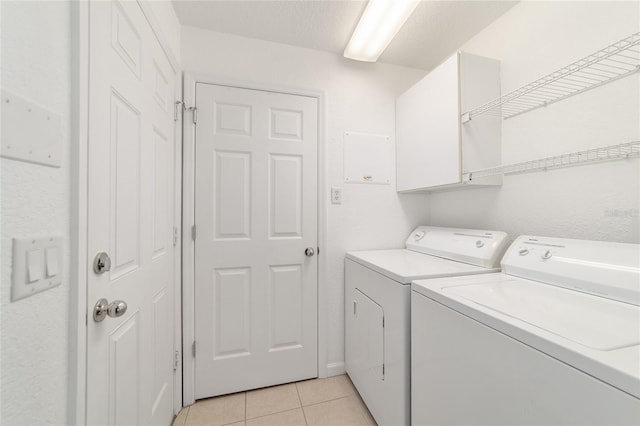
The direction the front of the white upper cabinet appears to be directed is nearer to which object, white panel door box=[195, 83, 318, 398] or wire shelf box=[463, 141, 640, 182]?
the white panel door

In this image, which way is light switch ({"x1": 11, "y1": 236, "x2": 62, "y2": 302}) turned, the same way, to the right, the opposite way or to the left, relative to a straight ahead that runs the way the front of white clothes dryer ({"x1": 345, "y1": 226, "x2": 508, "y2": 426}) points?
the opposite way

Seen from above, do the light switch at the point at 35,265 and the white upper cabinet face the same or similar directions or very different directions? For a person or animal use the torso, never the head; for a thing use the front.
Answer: very different directions

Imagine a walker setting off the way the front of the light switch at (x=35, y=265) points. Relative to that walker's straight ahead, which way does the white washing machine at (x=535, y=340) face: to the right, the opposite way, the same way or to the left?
the opposite way

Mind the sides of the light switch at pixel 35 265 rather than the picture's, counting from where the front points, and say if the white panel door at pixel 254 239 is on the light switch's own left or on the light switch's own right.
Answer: on the light switch's own left

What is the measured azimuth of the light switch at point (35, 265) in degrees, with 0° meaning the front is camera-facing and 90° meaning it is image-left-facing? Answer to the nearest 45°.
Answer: approximately 315°

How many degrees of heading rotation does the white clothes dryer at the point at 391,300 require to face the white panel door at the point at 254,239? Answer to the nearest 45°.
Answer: approximately 45° to its right

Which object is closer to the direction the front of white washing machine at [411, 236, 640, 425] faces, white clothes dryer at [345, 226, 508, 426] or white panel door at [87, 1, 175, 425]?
the white panel door

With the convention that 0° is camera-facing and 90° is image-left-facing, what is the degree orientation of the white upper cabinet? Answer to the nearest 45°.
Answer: approximately 45°
